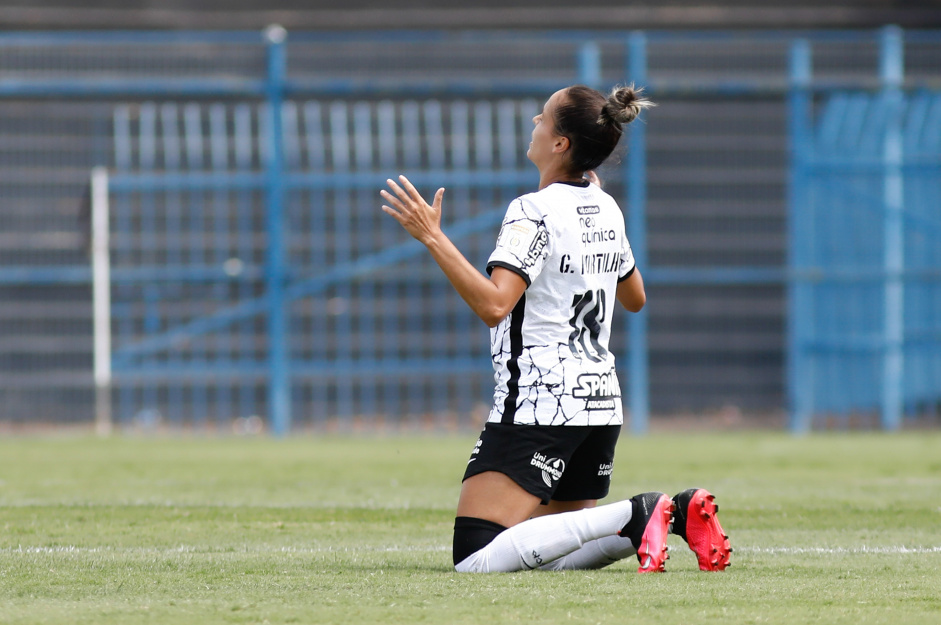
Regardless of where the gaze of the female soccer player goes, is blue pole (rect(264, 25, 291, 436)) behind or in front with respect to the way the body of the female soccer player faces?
in front

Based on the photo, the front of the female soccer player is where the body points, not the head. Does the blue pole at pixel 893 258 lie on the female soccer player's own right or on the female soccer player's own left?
on the female soccer player's own right

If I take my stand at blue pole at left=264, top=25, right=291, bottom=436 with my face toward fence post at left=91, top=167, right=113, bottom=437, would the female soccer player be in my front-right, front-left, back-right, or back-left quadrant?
back-left

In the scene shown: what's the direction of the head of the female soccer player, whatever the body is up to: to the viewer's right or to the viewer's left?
to the viewer's left

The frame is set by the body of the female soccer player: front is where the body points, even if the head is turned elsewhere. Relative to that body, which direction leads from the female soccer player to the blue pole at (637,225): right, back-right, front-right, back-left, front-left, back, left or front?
front-right

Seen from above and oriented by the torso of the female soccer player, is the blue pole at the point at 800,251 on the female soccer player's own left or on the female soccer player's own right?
on the female soccer player's own right

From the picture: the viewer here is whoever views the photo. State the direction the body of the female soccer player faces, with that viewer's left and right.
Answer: facing away from the viewer and to the left of the viewer

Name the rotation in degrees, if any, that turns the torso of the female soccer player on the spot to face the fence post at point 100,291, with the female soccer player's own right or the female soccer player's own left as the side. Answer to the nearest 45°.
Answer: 0° — they already face it
